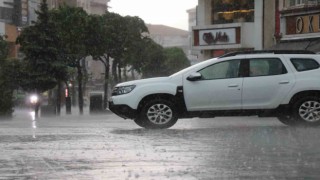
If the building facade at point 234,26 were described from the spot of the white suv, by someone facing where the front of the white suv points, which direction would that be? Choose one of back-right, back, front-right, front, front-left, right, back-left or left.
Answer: right

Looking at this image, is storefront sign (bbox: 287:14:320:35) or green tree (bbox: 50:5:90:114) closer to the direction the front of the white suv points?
the green tree

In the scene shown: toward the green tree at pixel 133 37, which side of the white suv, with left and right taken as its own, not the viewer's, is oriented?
right

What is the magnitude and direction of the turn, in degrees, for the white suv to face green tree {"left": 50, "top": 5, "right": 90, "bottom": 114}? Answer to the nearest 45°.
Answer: approximately 90° to its right

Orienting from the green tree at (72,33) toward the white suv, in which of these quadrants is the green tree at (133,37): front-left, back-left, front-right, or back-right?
back-left

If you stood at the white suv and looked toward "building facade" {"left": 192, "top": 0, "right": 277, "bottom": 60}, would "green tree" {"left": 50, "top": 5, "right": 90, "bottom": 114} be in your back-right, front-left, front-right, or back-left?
front-left

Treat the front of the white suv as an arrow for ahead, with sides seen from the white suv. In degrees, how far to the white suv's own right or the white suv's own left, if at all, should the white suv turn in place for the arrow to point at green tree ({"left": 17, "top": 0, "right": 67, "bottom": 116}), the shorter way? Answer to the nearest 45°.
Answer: approximately 45° to the white suv's own right

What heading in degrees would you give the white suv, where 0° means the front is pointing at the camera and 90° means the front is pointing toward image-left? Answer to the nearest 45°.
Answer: approximately 90°

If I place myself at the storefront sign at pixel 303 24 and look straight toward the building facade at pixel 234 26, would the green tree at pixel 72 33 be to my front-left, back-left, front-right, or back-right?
front-left

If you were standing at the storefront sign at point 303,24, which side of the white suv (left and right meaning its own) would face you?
right
